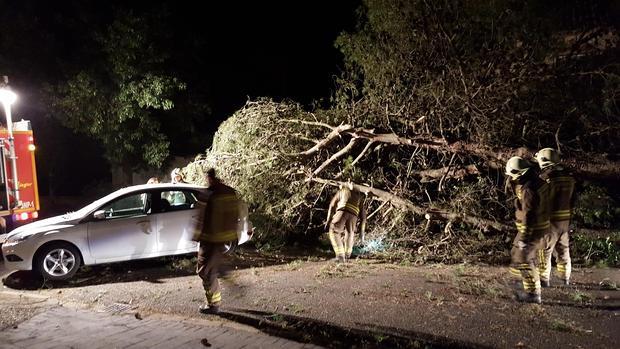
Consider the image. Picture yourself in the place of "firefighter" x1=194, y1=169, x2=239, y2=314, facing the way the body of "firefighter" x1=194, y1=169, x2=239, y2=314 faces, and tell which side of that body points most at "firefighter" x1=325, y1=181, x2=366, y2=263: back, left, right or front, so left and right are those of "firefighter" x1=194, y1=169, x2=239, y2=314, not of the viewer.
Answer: right

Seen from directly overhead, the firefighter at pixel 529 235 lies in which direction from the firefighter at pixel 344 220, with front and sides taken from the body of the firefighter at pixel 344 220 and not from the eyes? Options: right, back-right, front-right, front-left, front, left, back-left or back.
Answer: back-right

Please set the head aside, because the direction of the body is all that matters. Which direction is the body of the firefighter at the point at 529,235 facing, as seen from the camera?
to the viewer's left

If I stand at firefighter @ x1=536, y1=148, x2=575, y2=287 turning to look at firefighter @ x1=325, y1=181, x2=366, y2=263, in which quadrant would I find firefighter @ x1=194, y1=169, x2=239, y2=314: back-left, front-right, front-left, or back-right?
front-left

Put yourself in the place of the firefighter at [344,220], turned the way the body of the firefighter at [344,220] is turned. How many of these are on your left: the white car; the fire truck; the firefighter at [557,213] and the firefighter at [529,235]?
2

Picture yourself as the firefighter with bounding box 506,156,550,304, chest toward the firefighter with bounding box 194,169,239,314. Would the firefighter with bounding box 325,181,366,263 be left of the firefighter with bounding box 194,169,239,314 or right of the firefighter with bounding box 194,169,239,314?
right

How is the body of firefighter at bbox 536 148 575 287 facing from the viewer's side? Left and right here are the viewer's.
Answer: facing away from the viewer and to the left of the viewer

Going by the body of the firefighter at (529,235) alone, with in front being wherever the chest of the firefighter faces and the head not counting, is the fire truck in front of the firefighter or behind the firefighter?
in front

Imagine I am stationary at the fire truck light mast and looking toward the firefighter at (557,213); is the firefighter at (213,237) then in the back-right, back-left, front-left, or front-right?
front-right

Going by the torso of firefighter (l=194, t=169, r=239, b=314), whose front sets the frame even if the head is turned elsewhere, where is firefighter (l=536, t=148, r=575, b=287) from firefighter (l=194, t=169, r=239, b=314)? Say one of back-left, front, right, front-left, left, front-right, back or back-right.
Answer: back-right

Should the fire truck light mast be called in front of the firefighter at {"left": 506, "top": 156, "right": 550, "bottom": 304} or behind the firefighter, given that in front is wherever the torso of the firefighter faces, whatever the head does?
in front

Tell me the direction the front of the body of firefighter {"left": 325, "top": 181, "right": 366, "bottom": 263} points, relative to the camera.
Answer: away from the camera

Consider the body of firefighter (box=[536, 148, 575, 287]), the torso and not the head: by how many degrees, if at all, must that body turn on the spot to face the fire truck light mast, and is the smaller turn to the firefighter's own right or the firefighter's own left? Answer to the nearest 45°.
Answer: approximately 45° to the firefighter's own left

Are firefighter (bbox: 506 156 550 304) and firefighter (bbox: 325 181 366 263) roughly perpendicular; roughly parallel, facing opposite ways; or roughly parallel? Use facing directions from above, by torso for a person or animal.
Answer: roughly perpendicular

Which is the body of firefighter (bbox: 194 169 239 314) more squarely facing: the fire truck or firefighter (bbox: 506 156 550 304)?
the fire truck
